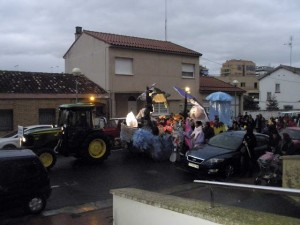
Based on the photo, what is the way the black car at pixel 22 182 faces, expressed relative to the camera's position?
facing to the left of the viewer

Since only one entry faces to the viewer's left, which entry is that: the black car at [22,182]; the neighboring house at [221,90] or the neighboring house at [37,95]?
the black car

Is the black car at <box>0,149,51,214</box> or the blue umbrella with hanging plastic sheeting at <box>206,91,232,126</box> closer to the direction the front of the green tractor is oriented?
the black car

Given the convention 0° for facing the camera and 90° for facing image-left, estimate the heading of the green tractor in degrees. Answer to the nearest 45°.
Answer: approximately 45°

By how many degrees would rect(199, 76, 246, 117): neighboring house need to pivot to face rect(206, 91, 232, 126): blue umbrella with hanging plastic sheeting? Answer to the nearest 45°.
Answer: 0° — it already faces it

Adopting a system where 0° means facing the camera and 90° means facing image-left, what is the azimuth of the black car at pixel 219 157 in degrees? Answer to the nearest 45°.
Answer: approximately 45°

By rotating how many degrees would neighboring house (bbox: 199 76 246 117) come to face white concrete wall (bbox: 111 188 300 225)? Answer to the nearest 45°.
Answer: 0° — it already faces it

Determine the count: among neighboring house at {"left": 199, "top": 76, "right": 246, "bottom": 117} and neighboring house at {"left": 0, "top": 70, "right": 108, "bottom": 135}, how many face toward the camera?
2

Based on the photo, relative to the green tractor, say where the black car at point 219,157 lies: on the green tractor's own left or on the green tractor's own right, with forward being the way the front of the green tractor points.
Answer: on the green tractor's own left

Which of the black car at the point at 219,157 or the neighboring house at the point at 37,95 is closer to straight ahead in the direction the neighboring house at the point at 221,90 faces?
the black car

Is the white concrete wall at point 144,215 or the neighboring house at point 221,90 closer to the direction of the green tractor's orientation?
the white concrete wall
